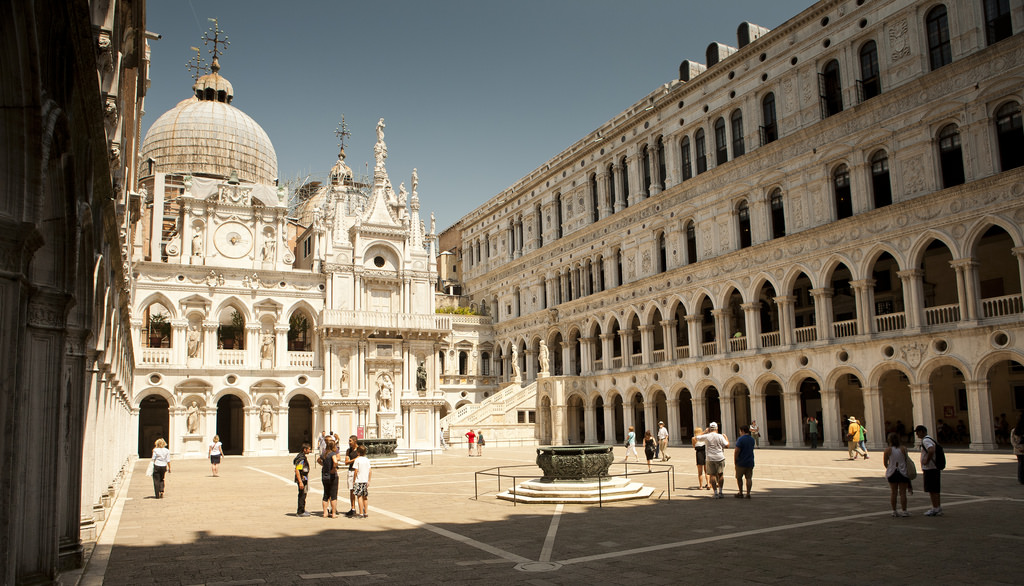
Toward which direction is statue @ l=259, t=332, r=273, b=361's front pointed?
toward the camera

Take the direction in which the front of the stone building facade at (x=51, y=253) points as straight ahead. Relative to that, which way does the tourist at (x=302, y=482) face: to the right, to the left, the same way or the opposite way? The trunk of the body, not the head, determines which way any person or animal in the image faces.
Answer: the same way

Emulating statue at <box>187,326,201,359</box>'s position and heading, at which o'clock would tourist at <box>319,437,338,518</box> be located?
The tourist is roughly at 12 o'clock from the statue.

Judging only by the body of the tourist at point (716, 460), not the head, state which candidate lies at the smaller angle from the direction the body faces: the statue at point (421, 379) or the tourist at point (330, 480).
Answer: the statue

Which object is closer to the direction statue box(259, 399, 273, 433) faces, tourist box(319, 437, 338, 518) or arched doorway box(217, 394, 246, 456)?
the tourist

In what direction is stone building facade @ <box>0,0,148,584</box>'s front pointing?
to the viewer's right

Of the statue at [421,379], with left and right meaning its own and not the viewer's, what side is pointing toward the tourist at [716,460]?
front

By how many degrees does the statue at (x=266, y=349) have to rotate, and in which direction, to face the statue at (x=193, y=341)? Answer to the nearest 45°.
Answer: approximately 90° to its right

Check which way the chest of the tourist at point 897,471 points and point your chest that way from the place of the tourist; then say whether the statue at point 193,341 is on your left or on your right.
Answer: on your left

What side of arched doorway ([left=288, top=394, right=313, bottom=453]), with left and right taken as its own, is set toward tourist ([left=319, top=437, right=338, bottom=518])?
front

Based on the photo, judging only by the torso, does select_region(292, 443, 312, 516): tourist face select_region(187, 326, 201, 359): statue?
no

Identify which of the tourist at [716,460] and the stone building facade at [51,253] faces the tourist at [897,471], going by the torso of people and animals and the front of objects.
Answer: the stone building facade

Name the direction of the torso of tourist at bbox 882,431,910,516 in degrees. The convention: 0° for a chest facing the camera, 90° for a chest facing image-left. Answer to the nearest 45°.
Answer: approximately 180°

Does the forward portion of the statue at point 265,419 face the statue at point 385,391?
no

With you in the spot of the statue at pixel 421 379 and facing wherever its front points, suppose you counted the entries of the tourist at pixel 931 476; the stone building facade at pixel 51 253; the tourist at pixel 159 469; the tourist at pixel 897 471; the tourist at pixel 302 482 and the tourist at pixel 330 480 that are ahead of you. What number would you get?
6

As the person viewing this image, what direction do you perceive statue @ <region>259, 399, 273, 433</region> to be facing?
facing the viewer

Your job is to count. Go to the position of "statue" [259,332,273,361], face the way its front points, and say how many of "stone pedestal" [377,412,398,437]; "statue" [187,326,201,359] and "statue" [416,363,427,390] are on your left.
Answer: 2
